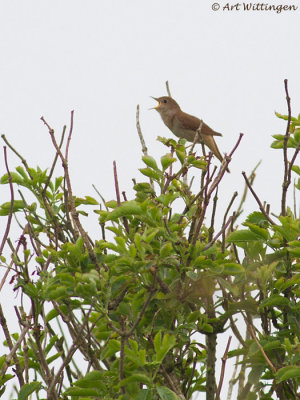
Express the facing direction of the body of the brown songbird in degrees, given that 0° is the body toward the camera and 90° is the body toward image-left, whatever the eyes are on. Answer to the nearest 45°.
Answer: approximately 90°

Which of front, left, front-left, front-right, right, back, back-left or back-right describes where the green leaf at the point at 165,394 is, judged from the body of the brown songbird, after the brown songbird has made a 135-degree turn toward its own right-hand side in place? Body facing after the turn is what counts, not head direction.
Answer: back-right

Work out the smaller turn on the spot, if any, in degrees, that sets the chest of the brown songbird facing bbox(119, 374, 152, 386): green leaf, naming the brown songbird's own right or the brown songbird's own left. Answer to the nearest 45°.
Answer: approximately 90° to the brown songbird's own left

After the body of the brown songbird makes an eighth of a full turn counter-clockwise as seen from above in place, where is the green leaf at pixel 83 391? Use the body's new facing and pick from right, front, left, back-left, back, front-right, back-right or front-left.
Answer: front-left

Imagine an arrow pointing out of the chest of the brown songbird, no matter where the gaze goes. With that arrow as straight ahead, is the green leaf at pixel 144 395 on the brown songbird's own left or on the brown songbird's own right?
on the brown songbird's own left
